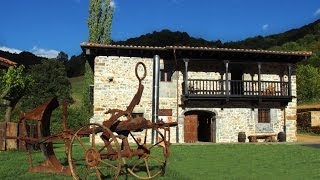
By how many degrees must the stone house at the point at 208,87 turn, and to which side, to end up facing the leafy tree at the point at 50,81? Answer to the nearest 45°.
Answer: approximately 135° to its right

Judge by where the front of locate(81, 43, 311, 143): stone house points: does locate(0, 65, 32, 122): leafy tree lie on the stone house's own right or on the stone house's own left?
on the stone house's own right

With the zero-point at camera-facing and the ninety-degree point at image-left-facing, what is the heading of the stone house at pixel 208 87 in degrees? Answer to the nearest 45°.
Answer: approximately 0°

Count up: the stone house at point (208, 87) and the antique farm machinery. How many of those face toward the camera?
1

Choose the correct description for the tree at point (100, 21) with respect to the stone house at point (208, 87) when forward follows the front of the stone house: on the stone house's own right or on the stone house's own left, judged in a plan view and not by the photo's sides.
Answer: on the stone house's own right

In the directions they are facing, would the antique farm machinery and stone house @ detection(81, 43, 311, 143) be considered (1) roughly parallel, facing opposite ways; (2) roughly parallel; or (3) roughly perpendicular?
roughly perpendicular

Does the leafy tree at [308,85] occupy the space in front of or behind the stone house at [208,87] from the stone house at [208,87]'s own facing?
behind

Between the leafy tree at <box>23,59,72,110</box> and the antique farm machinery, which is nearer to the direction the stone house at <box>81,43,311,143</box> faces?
the antique farm machinery
